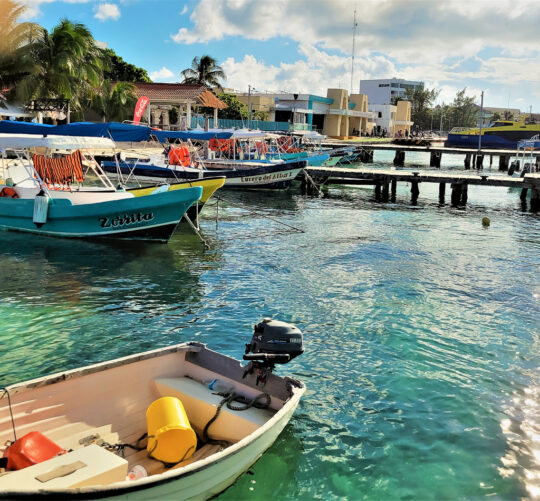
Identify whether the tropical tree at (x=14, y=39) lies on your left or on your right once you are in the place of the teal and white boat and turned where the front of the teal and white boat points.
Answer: on your left

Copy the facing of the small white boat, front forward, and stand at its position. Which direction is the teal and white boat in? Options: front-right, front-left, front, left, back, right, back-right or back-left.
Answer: back-right

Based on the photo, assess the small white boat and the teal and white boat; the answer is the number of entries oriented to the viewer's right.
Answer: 1

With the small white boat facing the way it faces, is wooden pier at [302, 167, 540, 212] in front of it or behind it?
behind

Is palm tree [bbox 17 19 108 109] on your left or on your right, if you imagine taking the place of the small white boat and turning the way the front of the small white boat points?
on your right

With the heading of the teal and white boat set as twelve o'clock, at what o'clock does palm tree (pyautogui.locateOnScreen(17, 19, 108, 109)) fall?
The palm tree is roughly at 9 o'clock from the teal and white boat.

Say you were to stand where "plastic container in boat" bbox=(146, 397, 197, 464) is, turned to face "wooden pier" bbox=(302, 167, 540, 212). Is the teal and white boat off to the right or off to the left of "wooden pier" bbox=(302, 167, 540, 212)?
left

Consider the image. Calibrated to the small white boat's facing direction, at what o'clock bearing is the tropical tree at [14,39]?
The tropical tree is roughly at 4 o'clock from the small white boat.

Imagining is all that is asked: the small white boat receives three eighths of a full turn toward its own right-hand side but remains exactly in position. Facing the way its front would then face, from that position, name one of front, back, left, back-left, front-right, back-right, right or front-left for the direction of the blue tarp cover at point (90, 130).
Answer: front

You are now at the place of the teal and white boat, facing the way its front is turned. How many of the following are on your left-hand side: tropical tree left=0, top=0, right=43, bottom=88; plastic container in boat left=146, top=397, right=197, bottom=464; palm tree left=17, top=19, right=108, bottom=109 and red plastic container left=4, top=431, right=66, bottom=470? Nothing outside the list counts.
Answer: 2

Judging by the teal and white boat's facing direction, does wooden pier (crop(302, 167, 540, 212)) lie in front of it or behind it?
in front

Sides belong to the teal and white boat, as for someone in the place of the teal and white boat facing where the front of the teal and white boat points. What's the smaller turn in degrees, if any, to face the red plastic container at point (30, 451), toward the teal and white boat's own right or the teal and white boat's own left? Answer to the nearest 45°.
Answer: approximately 90° to the teal and white boat's own right

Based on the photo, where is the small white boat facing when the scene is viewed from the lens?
facing the viewer and to the left of the viewer

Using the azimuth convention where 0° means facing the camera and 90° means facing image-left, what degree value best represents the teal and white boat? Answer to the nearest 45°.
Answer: approximately 270°
